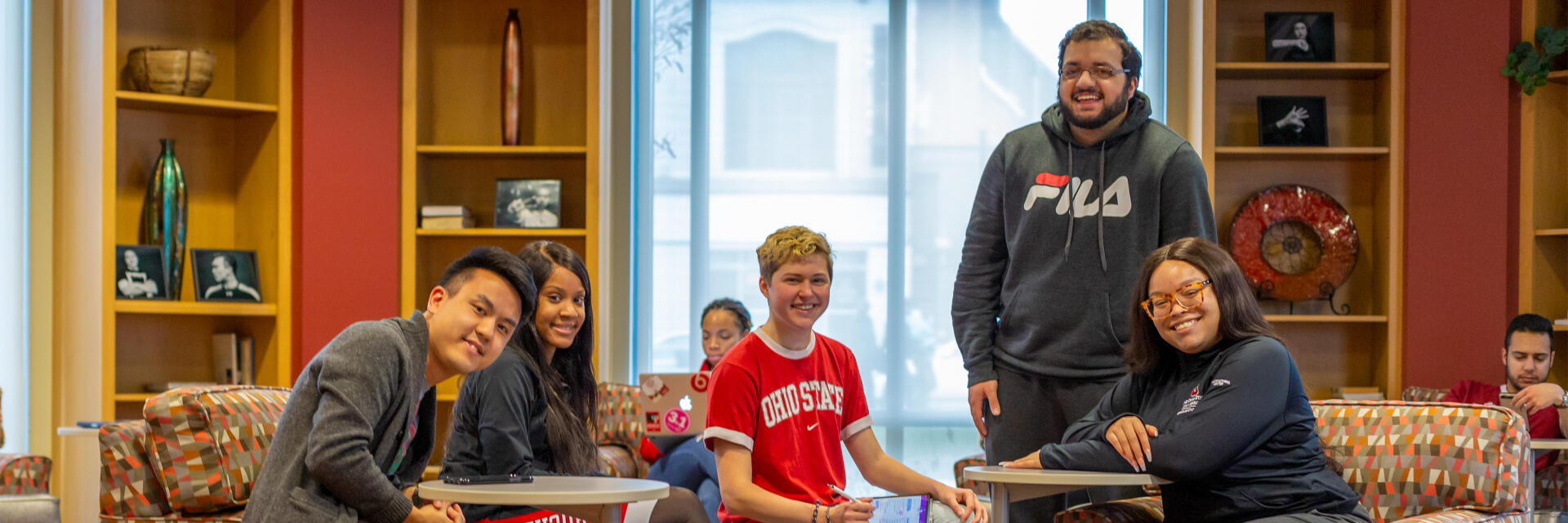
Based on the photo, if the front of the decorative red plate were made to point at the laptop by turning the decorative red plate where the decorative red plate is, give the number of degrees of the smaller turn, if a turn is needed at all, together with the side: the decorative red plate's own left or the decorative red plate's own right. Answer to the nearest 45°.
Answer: approximately 45° to the decorative red plate's own right

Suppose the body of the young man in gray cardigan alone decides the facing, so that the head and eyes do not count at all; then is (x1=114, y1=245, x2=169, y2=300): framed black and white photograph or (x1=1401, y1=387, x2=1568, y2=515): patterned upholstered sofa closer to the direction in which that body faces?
the patterned upholstered sofa

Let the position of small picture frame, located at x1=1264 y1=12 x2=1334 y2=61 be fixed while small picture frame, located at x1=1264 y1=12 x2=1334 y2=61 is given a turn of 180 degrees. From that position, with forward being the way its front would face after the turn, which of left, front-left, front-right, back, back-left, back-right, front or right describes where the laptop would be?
back-left

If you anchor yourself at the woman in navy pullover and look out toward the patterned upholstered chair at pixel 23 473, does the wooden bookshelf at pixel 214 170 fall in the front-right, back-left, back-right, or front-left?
front-right

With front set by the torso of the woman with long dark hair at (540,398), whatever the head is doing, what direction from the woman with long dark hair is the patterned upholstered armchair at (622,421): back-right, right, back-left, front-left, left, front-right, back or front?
back-left

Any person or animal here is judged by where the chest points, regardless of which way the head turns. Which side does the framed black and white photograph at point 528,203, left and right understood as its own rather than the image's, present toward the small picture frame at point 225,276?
right

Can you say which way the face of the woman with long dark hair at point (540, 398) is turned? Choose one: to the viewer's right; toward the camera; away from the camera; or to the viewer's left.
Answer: toward the camera

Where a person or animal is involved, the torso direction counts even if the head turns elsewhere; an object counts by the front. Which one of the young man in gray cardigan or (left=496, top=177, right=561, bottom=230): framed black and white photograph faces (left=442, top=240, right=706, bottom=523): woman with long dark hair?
the framed black and white photograph

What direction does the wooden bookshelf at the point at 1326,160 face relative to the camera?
toward the camera

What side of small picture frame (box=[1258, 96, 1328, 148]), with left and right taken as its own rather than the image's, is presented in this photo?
front

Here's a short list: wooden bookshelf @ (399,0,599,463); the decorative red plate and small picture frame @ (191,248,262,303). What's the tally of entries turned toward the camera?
3

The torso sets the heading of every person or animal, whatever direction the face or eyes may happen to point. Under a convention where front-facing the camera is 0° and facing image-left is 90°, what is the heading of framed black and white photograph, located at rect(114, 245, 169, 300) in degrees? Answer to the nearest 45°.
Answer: approximately 0°

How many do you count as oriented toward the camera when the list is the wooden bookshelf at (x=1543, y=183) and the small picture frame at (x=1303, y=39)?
2

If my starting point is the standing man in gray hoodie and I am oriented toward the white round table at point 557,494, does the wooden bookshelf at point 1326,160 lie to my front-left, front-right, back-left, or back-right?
back-right

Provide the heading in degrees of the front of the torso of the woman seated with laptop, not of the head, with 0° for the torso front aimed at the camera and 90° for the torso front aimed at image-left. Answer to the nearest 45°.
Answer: approximately 45°

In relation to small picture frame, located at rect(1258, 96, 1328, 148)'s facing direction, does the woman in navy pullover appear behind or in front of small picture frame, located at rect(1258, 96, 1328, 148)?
in front

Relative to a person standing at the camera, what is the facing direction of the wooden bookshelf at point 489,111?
facing the viewer
